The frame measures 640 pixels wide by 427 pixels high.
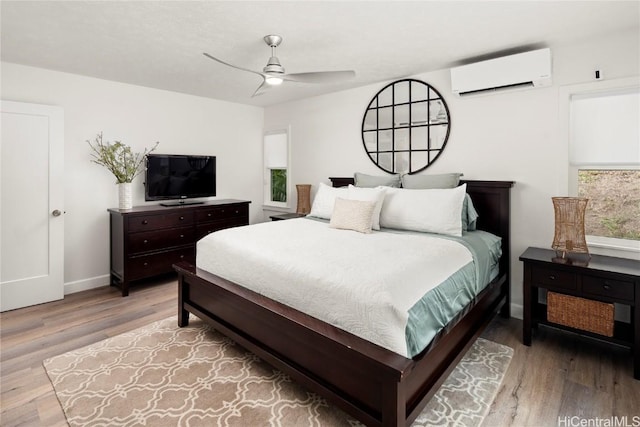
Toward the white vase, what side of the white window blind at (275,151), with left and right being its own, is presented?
front

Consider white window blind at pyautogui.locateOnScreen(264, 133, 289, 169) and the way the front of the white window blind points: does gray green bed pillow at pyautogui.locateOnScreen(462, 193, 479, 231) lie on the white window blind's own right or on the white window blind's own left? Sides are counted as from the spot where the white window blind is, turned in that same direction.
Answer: on the white window blind's own left

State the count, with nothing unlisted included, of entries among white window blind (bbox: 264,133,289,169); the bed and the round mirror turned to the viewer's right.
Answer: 0

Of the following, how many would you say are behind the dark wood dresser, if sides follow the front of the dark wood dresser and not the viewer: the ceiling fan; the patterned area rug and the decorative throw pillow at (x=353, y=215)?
0

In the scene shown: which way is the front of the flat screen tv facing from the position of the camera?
facing the viewer and to the right of the viewer

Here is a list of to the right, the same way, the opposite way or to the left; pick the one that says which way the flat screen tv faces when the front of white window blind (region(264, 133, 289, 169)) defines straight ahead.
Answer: to the left

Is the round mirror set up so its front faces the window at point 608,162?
no

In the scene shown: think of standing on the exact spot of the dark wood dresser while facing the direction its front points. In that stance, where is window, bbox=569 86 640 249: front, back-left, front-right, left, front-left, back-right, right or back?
front

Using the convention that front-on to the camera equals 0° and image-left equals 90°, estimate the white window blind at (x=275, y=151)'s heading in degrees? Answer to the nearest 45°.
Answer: approximately 45°

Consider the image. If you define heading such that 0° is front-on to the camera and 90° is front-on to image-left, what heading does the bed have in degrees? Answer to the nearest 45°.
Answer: approximately 45°

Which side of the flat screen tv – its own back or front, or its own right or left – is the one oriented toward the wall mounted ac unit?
front

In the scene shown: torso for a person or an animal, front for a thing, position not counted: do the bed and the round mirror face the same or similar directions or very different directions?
same or similar directions

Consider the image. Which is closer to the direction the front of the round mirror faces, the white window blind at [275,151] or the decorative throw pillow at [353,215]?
the decorative throw pillow

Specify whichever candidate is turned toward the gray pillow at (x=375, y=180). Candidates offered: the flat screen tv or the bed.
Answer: the flat screen tv

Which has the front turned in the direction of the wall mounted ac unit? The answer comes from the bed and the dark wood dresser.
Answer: the dark wood dresser

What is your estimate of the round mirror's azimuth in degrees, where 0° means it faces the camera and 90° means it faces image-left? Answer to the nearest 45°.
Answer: approximately 45°

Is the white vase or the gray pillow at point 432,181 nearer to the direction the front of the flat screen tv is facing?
the gray pillow

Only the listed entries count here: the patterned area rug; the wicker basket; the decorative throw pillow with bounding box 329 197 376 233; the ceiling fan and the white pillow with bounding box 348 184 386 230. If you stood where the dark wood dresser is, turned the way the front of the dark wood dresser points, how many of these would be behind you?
0
